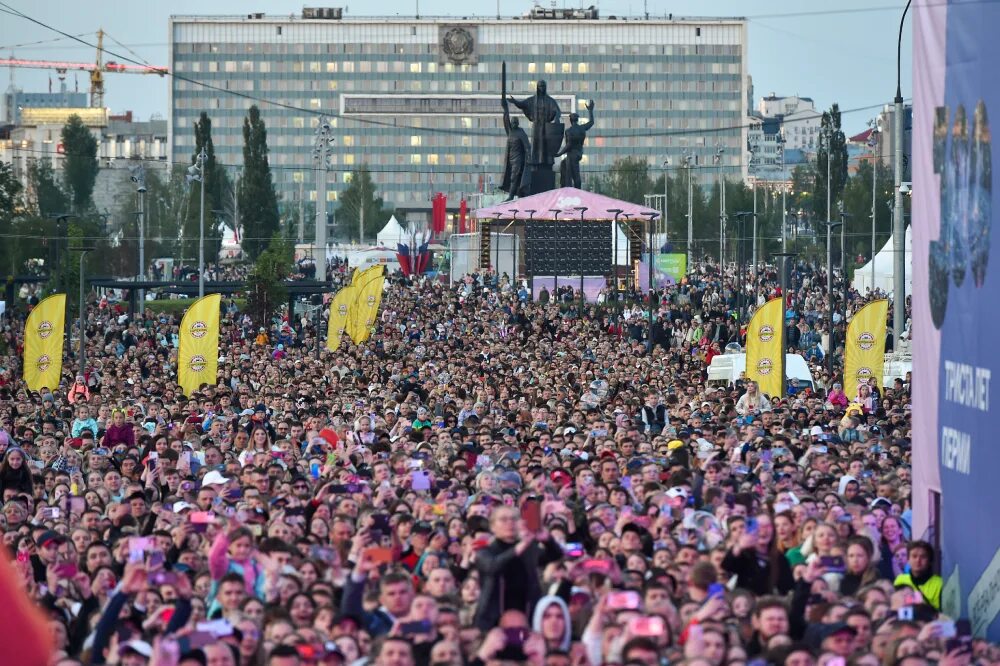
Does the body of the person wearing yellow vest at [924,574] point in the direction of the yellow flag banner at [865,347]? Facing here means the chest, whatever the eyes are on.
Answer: no

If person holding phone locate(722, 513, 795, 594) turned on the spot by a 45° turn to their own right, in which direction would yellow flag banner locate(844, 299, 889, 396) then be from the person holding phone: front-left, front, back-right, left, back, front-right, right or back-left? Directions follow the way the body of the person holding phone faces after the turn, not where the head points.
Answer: back-right

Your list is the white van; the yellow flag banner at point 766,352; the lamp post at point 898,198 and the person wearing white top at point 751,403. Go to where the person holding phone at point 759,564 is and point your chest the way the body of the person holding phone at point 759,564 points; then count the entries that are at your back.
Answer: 4

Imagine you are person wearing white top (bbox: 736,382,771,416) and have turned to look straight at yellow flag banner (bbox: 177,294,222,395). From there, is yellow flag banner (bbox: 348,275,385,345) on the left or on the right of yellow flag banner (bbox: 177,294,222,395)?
right

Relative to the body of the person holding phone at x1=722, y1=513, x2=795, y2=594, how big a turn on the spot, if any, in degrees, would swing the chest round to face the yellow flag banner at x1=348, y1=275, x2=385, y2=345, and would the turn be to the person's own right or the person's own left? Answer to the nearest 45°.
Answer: approximately 180°

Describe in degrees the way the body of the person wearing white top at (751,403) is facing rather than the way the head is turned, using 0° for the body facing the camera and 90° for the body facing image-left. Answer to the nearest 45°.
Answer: approximately 0°

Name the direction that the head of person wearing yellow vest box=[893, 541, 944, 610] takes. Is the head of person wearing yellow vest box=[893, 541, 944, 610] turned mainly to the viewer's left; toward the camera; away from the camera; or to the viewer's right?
toward the camera

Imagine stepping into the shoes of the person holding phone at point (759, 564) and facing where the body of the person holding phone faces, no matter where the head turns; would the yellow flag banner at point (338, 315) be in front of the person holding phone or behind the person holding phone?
behind

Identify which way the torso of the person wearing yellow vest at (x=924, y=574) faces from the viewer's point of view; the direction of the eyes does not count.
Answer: toward the camera

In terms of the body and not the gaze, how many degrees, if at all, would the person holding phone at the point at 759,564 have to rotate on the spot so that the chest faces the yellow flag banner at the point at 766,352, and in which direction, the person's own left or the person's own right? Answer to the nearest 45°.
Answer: approximately 180°

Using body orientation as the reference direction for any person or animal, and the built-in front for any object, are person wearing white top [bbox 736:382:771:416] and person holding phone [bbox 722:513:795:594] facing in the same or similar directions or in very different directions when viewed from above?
same or similar directions

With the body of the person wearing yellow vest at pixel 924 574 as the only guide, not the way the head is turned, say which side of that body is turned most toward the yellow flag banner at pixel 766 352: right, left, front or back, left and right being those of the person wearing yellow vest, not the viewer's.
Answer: back

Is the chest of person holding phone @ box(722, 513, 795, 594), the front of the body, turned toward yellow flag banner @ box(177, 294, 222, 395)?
no

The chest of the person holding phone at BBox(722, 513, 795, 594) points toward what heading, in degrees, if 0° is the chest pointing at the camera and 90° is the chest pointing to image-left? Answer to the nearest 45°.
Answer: approximately 0°
